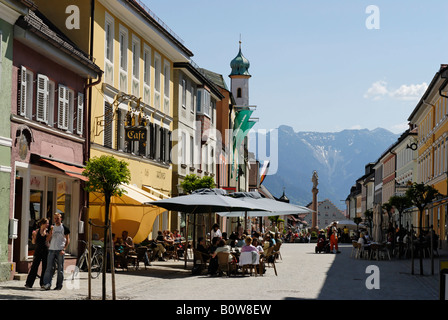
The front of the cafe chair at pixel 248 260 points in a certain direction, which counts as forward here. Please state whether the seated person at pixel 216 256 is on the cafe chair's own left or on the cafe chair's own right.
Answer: on the cafe chair's own left

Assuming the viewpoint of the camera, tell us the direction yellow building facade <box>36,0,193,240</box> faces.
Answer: facing the viewer and to the right of the viewer

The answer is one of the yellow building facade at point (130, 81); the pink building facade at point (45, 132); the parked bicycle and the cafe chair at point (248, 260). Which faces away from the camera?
the cafe chair

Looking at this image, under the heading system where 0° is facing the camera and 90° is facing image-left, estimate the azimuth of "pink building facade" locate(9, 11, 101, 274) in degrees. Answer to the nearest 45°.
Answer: approximately 315°

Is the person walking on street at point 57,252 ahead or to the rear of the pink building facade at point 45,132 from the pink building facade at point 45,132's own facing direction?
ahead

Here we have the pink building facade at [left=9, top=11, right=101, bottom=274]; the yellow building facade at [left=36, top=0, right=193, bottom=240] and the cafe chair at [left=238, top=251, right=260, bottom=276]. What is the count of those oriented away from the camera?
1

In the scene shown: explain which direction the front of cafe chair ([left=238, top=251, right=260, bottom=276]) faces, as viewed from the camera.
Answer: facing away from the viewer

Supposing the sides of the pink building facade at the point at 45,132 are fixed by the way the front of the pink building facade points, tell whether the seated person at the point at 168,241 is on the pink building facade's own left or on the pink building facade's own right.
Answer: on the pink building facade's own left

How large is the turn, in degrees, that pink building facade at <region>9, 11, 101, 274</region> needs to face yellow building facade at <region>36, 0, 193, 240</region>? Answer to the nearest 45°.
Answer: approximately 135° to its left

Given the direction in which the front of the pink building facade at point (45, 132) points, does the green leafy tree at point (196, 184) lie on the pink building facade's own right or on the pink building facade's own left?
on the pink building facade's own left

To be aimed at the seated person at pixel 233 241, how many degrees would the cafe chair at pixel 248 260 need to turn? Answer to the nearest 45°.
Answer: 0° — it already faces them

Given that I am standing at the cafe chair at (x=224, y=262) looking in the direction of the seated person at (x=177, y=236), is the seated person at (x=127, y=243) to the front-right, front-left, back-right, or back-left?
front-left
